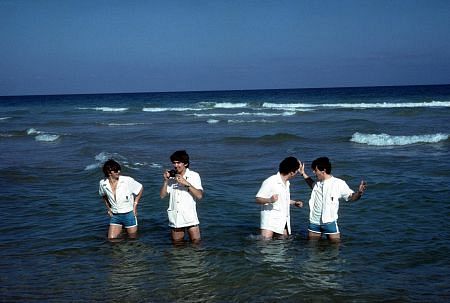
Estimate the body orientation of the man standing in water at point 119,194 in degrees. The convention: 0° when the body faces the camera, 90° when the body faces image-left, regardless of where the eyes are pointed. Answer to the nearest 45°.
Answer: approximately 0°

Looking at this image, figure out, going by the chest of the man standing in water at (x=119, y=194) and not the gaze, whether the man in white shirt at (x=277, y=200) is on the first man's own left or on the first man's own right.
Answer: on the first man's own left

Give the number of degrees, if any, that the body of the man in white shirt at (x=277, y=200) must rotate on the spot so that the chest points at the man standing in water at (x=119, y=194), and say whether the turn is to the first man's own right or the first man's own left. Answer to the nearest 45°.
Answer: approximately 135° to the first man's own right

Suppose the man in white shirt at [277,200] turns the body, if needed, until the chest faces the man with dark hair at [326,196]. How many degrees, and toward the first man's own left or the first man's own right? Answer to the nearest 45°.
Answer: approximately 45° to the first man's own left

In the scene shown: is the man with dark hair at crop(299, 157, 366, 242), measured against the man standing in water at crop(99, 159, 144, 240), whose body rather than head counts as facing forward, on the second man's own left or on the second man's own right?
on the second man's own left
